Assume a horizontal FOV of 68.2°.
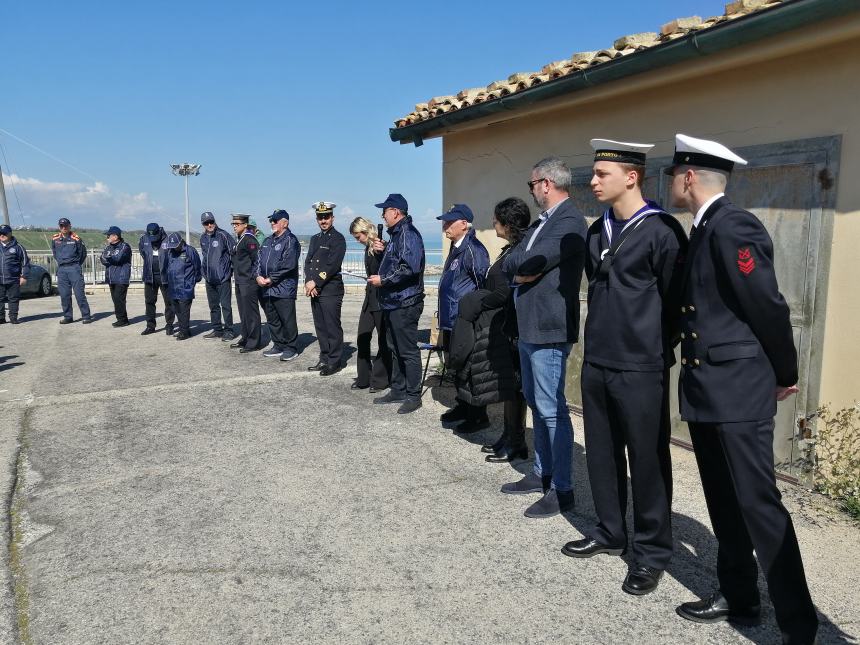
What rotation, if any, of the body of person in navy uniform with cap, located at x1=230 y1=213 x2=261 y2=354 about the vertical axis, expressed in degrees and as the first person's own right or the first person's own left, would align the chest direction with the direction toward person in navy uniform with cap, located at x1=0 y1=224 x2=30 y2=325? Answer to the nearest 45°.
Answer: approximately 90° to the first person's own right

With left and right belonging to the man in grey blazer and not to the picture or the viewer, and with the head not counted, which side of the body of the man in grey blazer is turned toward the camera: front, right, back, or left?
left

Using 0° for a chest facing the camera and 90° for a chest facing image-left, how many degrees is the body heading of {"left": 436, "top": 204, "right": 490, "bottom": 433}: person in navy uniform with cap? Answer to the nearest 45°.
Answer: approximately 90°

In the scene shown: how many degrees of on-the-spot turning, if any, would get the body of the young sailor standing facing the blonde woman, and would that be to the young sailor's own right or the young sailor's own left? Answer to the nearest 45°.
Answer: approximately 90° to the young sailor's own right

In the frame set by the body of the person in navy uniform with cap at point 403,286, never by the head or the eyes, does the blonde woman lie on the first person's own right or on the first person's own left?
on the first person's own right

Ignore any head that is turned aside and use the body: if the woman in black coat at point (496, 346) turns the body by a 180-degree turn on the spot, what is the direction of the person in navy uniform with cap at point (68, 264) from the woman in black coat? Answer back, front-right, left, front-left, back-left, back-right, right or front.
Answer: back-left

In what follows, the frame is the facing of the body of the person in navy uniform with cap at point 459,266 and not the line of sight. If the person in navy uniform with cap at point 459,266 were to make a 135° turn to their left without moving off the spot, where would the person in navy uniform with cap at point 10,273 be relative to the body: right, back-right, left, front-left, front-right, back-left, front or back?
back

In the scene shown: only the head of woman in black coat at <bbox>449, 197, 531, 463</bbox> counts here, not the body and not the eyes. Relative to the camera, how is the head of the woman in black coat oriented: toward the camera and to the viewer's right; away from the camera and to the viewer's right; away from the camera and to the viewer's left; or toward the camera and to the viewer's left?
away from the camera and to the viewer's left

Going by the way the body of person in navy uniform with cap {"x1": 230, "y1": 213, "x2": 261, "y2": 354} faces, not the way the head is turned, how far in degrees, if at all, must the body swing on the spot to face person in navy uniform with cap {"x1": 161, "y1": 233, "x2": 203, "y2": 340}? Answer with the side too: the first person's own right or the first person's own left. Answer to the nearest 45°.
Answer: approximately 90° to the first person's own right

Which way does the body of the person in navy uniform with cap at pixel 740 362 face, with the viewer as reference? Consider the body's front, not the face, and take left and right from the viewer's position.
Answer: facing to the left of the viewer

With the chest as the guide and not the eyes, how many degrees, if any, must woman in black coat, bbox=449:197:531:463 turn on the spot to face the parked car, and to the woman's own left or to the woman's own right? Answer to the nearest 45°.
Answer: approximately 45° to the woman's own right

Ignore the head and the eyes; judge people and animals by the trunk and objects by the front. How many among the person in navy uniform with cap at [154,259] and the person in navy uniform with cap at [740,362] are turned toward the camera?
1

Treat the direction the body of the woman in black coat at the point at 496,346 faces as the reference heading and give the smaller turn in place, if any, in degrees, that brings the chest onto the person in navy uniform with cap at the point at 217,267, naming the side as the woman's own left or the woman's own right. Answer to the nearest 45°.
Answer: approximately 45° to the woman's own right

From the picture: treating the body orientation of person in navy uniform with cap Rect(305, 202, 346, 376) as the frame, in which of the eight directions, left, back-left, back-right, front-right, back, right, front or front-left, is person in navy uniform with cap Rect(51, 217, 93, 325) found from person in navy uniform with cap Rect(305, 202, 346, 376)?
right
